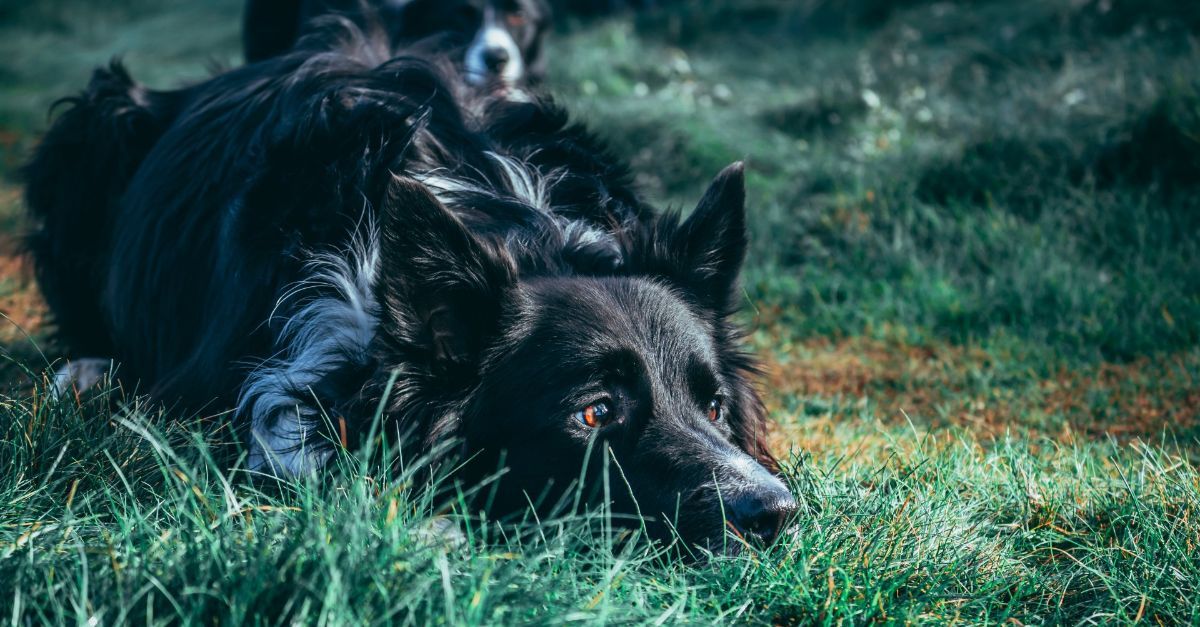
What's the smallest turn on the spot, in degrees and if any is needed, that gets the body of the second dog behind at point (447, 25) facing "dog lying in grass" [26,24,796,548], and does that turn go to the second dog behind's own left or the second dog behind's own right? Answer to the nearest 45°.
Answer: approximately 45° to the second dog behind's own right

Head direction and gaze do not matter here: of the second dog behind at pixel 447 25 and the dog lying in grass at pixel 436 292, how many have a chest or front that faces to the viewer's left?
0

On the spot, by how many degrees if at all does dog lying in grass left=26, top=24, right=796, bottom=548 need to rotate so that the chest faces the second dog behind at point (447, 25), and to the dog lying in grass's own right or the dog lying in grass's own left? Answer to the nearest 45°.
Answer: approximately 135° to the dog lying in grass's own left

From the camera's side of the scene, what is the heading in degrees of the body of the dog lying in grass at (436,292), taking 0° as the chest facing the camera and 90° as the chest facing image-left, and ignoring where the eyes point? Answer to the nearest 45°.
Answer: approximately 315°
